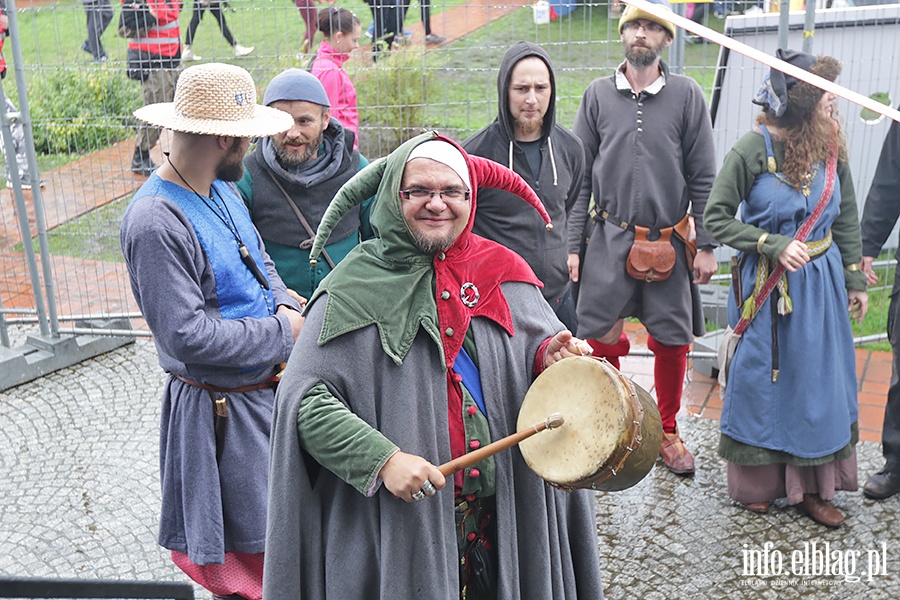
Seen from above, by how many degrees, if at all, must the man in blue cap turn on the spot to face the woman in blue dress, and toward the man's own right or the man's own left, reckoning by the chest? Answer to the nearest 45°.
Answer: approximately 90° to the man's own left

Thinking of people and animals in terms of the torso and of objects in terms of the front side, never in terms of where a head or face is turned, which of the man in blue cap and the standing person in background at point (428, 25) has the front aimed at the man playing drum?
the man in blue cap

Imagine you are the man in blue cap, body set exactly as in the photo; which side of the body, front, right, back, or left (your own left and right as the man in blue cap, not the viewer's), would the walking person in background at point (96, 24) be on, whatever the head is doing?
back

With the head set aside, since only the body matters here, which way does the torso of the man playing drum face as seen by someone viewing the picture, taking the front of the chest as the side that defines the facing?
toward the camera

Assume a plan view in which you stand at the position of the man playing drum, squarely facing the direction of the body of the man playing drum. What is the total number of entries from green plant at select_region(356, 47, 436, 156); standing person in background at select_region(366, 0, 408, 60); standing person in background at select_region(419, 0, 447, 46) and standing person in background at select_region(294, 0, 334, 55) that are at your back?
4

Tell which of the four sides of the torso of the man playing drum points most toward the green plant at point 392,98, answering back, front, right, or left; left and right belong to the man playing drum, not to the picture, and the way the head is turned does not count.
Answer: back

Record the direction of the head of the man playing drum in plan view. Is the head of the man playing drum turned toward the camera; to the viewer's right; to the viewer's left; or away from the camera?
toward the camera

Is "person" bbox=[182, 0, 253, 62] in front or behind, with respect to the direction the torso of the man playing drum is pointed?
behind

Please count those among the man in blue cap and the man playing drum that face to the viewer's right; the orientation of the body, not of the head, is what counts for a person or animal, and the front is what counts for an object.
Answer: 0

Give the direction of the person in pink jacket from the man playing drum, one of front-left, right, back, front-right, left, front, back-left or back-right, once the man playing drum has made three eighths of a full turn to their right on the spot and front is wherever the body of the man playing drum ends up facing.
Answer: front-right

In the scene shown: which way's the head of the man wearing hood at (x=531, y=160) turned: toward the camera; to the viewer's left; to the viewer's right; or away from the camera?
toward the camera

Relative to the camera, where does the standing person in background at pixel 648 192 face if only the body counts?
toward the camera

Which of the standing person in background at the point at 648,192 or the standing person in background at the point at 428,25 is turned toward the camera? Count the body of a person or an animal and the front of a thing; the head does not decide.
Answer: the standing person in background at the point at 648,192
